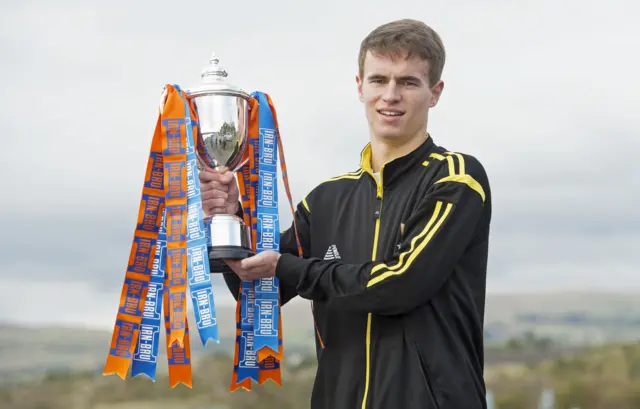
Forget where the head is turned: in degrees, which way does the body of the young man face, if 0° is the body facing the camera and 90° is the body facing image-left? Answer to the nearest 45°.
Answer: approximately 45°
